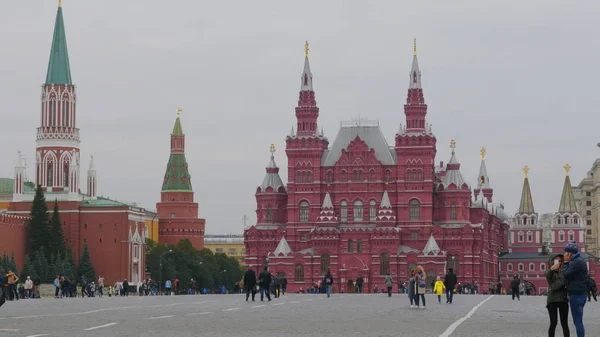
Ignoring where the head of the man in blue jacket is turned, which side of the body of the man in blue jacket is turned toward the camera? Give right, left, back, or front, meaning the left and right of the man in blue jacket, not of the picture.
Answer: left
